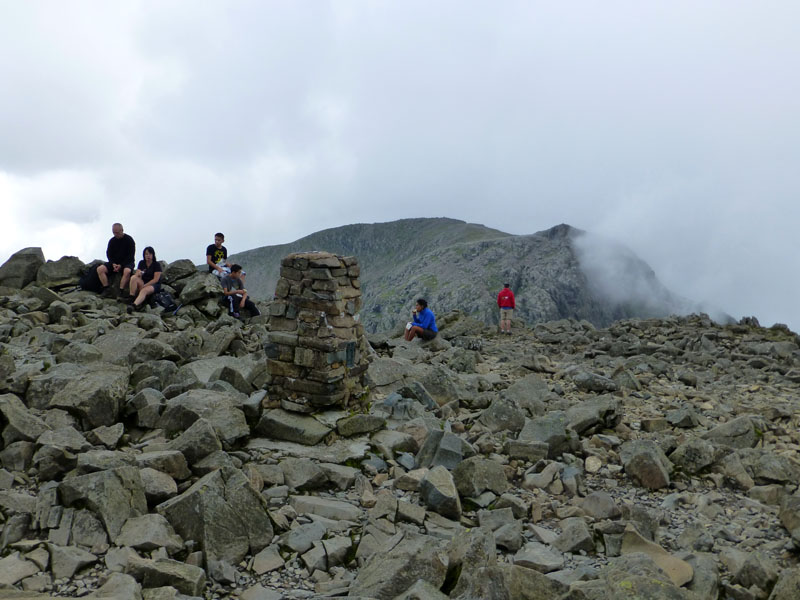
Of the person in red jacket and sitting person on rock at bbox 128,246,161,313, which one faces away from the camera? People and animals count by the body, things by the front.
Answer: the person in red jacket

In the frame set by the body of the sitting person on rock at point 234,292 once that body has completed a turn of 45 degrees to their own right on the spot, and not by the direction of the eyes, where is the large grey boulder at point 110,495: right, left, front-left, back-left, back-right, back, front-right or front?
front

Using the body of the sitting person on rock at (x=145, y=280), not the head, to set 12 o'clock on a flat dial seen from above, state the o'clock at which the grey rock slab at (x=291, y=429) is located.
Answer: The grey rock slab is roughly at 10 o'clock from the sitting person on rock.

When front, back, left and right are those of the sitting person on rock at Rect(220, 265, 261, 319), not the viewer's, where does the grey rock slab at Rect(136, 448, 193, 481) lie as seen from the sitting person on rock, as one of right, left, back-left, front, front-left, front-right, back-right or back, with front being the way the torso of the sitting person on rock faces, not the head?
front-right

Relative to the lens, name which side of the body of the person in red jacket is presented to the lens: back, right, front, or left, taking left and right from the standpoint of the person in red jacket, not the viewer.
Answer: back

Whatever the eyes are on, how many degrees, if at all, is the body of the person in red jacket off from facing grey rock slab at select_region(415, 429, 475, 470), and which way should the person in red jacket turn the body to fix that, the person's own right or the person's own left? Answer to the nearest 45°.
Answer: approximately 180°

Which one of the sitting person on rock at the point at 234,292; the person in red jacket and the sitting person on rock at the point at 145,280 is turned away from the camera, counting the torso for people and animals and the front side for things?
the person in red jacket

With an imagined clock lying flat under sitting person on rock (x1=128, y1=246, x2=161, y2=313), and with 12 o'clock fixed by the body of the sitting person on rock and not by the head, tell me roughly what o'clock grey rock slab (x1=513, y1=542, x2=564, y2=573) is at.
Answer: The grey rock slab is roughly at 10 o'clock from the sitting person on rock.

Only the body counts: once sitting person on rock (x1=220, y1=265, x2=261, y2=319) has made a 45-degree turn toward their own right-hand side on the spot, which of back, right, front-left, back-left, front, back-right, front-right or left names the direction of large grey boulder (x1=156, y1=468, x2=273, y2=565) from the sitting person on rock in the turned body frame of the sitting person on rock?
front

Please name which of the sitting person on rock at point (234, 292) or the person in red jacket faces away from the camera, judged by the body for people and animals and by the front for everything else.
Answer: the person in red jacket

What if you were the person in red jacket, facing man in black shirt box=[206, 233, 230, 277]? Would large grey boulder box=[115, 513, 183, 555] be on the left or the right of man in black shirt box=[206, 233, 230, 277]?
left

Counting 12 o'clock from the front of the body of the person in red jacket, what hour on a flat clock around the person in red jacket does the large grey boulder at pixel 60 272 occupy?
The large grey boulder is roughly at 8 o'clock from the person in red jacket.

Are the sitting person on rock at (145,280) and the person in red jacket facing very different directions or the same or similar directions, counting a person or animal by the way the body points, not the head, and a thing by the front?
very different directions

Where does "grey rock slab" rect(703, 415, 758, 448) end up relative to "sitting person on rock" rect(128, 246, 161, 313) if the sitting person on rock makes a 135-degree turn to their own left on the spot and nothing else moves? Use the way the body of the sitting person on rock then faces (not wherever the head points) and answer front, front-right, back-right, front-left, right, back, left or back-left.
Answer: front-right
